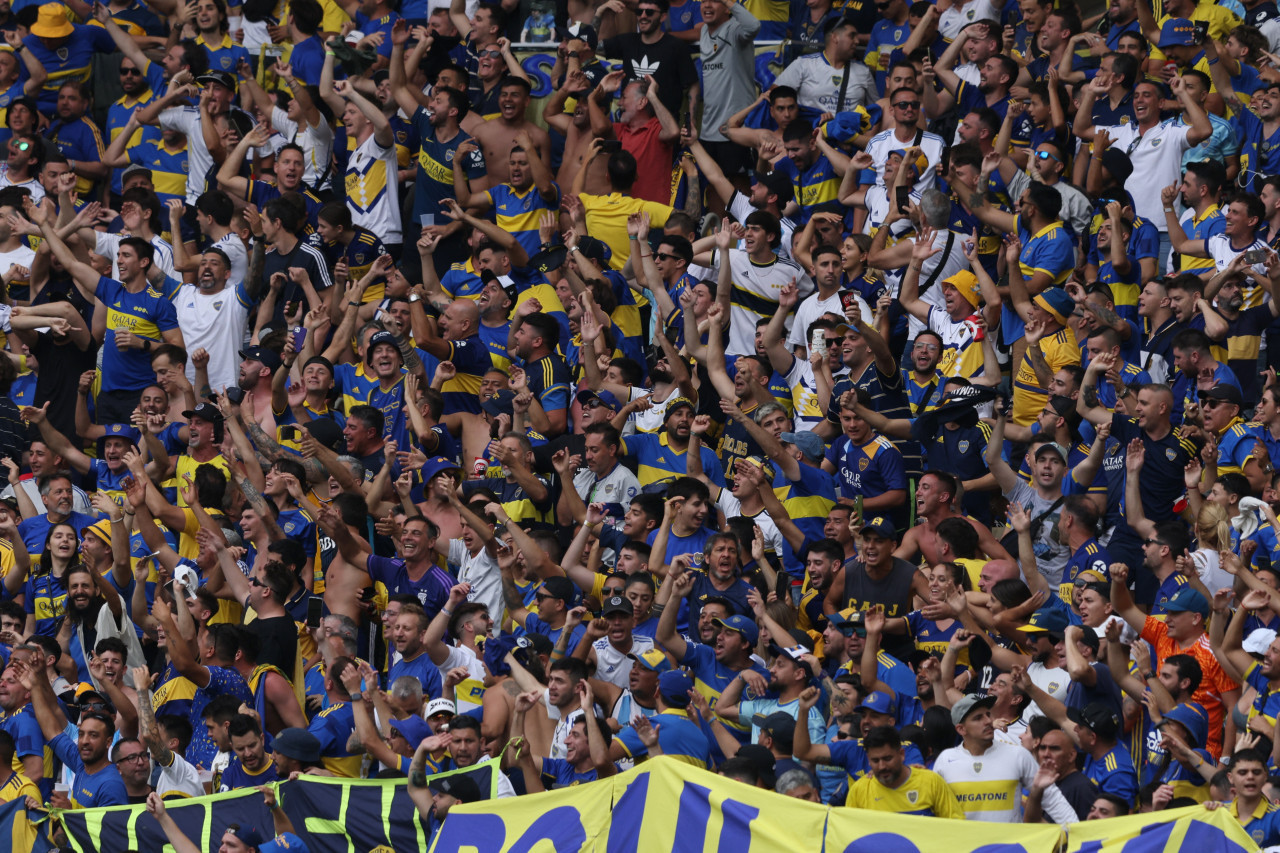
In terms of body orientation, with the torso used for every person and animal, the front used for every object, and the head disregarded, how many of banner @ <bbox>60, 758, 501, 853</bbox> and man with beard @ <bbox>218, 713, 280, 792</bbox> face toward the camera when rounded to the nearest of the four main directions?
2

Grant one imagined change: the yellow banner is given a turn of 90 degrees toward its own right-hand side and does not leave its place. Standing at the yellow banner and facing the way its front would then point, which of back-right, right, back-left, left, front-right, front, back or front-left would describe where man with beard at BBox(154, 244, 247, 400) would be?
front-right

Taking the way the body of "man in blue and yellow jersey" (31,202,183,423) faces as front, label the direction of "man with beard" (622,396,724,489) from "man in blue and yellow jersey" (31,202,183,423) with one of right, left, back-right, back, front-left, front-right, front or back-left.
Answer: left

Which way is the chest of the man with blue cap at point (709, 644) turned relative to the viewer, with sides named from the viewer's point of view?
facing the viewer and to the left of the viewer

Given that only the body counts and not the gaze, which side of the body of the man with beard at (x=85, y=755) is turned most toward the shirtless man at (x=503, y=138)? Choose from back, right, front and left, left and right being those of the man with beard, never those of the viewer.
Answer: back

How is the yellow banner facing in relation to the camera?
toward the camera

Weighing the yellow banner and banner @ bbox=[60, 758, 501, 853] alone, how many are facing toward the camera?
2

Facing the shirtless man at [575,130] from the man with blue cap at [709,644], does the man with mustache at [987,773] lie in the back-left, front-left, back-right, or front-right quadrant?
back-right

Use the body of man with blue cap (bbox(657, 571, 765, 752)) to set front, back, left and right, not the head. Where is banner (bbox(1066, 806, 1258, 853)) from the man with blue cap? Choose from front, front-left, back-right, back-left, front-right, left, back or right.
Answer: left

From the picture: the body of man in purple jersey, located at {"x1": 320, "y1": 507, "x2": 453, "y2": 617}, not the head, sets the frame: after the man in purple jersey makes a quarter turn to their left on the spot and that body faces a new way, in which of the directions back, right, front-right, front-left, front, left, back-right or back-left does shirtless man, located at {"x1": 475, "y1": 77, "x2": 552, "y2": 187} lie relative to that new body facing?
back-left

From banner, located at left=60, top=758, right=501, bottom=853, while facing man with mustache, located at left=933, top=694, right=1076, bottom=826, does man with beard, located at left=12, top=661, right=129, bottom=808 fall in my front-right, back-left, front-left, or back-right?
back-left

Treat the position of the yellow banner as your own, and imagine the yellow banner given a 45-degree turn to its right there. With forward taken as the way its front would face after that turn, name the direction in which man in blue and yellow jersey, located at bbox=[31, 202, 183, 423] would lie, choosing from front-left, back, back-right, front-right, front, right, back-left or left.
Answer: right

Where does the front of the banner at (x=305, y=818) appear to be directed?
toward the camera

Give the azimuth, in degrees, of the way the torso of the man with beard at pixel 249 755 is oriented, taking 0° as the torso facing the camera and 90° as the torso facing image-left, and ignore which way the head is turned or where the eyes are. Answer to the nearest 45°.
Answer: approximately 0°

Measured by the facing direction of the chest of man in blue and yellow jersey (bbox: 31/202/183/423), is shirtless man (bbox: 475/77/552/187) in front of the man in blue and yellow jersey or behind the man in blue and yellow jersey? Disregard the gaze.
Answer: behind
